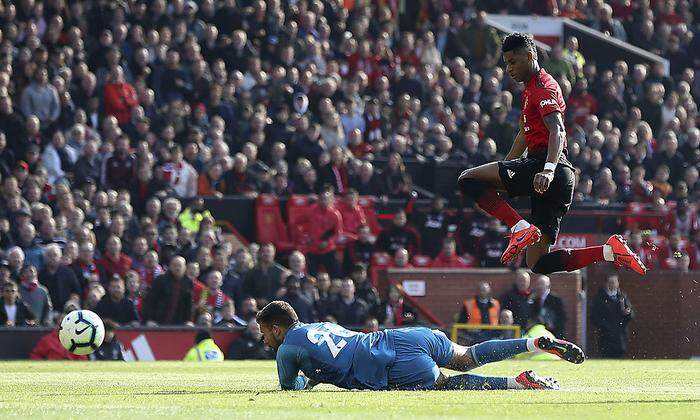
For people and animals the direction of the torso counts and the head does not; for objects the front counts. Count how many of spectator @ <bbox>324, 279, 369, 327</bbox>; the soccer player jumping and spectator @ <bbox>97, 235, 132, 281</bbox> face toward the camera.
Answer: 2

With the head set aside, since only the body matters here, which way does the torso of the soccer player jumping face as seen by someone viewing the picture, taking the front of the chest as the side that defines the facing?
to the viewer's left

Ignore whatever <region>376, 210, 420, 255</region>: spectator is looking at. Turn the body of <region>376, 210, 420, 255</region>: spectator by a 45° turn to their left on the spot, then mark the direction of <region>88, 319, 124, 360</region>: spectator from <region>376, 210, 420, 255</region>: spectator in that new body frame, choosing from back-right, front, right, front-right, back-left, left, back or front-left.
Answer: right

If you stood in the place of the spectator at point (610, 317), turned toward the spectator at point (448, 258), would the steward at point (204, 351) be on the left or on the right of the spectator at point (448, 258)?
left

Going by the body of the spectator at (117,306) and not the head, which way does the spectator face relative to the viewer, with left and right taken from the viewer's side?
facing the viewer

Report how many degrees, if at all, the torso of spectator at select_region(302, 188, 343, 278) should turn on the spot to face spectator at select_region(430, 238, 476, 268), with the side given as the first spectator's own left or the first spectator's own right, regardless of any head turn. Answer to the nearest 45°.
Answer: approximately 90° to the first spectator's own left

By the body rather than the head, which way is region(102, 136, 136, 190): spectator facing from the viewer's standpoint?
toward the camera

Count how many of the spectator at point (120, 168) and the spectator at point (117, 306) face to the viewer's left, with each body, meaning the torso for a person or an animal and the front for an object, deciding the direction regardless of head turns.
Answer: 0

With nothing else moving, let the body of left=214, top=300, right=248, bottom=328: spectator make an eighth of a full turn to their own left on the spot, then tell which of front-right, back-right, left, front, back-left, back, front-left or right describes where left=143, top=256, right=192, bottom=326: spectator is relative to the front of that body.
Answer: back-right

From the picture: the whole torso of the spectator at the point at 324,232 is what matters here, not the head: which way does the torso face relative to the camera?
toward the camera

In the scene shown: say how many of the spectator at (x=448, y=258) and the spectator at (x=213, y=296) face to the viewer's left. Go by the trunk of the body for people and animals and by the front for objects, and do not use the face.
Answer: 0

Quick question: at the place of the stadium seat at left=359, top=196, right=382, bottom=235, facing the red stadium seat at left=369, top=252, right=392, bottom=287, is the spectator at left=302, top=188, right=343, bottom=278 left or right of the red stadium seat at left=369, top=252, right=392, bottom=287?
right
